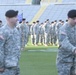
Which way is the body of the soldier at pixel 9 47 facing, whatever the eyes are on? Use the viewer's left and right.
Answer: facing the viewer and to the right of the viewer

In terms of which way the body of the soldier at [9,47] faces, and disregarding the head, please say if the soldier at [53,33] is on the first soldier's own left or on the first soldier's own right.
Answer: on the first soldier's own left
